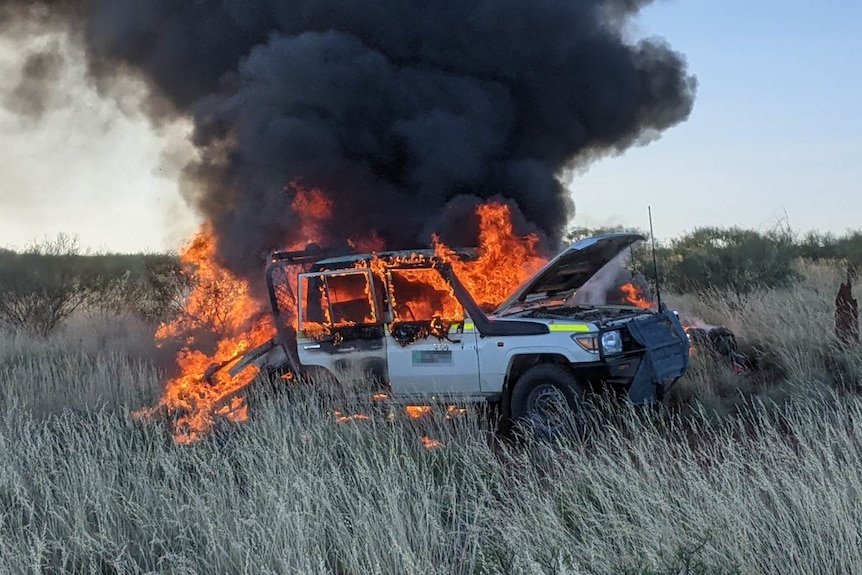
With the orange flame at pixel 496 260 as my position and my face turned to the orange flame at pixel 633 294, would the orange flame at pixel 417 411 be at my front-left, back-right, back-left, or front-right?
back-right

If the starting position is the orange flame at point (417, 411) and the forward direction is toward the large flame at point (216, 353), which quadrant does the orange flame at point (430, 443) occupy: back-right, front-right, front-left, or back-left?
back-left

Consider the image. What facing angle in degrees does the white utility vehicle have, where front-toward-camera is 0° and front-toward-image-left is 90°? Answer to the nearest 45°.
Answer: approximately 315°

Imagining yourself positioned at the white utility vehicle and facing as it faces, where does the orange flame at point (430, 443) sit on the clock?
The orange flame is roughly at 2 o'clock from the white utility vehicle.
